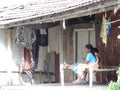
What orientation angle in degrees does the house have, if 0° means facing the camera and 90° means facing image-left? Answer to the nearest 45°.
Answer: approximately 45°

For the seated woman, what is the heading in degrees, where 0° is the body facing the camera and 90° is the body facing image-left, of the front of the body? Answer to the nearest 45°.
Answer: approximately 90°
